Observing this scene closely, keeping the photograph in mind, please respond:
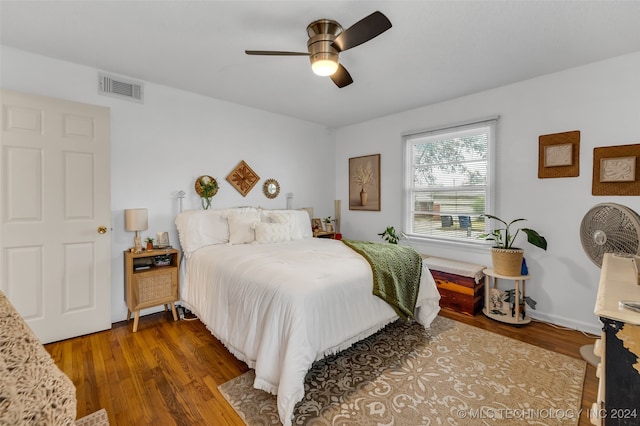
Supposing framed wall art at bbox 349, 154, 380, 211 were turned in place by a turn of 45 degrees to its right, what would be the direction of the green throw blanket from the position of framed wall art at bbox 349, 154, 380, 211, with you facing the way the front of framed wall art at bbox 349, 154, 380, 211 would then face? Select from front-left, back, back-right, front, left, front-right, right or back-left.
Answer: left

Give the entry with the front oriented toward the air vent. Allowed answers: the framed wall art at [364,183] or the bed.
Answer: the framed wall art

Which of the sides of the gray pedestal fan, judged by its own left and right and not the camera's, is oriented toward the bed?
front

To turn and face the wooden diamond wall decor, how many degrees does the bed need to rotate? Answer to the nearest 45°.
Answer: approximately 135° to its left

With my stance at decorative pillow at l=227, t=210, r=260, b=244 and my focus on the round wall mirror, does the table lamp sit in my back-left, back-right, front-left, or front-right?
back-left

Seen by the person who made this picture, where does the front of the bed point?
facing the viewer and to the right of the viewer

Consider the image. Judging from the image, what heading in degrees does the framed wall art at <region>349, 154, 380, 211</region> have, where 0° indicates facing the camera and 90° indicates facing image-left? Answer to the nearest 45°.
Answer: approximately 45°

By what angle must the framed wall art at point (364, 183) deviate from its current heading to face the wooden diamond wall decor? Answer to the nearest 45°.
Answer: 0° — it already faces it

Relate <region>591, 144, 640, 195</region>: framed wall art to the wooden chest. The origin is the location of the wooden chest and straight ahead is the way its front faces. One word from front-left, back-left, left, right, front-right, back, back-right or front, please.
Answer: back-left

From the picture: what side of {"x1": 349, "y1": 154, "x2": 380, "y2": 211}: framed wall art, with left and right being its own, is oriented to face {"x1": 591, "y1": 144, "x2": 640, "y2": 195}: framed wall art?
left

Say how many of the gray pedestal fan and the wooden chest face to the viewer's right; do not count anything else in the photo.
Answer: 0
